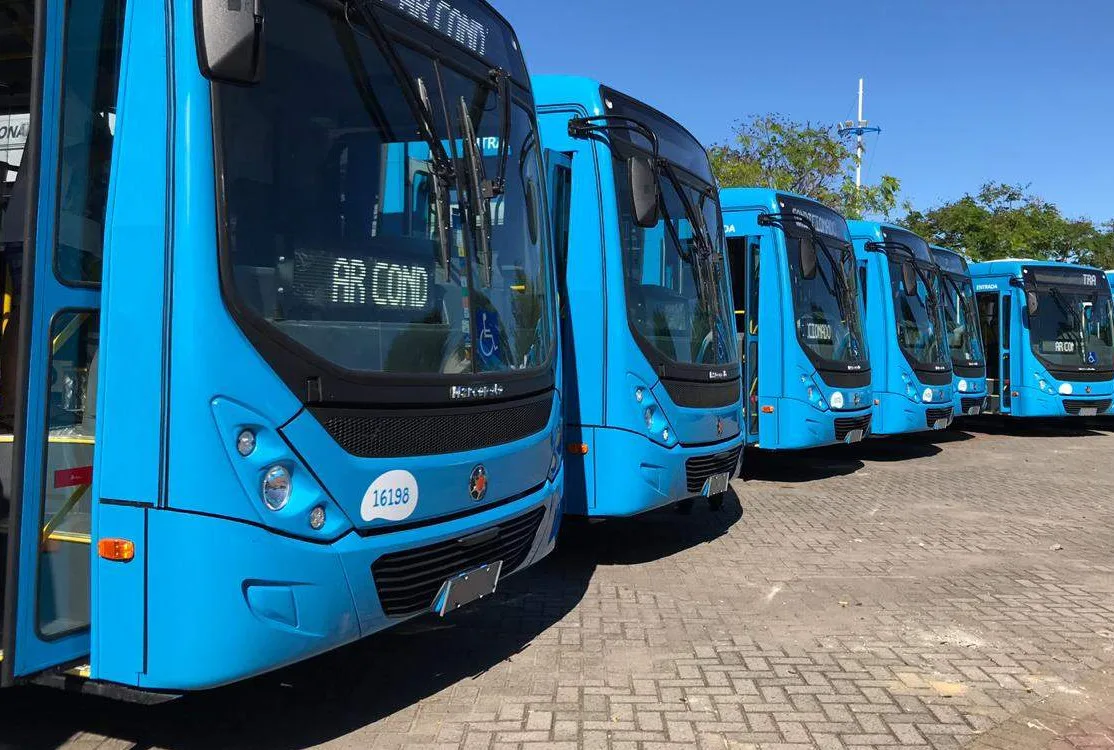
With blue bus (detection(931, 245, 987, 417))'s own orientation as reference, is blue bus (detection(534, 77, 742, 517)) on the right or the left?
on its right

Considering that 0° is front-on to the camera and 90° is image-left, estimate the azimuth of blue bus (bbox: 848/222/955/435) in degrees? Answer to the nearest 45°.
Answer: approximately 315°

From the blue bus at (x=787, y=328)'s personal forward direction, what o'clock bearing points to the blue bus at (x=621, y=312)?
the blue bus at (x=621, y=312) is roughly at 2 o'clock from the blue bus at (x=787, y=328).

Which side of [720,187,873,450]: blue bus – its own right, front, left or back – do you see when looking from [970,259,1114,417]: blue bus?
left

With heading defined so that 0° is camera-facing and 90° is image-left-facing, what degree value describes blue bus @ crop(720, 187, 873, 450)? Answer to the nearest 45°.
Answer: approximately 315°

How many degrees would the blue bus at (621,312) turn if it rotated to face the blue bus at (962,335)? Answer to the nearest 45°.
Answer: approximately 90° to its left

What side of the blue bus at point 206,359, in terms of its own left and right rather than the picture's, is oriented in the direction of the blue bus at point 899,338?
left

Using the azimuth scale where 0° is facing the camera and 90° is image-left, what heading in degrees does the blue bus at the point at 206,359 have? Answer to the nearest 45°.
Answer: approximately 315°

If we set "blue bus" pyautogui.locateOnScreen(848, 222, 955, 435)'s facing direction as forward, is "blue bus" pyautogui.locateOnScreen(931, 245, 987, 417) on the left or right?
on its left

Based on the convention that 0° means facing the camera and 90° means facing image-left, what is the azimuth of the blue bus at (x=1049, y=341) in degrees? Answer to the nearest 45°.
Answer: approximately 315°
